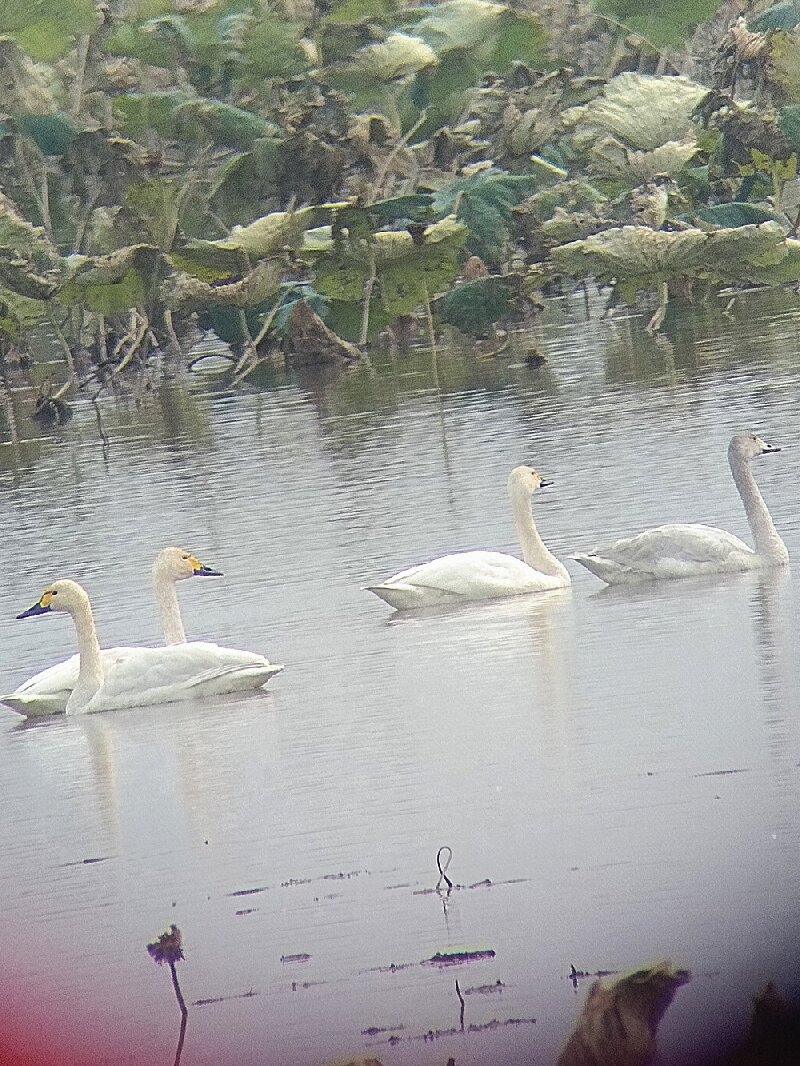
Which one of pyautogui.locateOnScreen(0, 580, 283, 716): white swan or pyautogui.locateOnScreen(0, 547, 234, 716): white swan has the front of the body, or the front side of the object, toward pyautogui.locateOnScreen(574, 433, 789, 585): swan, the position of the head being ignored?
pyautogui.locateOnScreen(0, 547, 234, 716): white swan

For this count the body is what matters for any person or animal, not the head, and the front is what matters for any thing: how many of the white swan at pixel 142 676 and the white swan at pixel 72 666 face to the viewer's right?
1

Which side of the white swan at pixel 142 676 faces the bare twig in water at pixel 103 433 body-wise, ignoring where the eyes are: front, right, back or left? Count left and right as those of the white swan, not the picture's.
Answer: right

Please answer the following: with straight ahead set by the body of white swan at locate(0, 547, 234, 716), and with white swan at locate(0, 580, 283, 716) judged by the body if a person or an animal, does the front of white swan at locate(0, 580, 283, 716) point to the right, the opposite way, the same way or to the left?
the opposite way

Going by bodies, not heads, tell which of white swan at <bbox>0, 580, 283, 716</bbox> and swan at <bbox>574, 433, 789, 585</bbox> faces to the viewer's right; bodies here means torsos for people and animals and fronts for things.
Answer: the swan

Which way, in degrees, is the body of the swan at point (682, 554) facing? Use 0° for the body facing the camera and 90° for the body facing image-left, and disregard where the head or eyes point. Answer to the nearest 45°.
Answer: approximately 270°

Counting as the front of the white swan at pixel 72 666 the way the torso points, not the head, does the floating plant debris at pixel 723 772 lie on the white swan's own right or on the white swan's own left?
on the white swan's own right

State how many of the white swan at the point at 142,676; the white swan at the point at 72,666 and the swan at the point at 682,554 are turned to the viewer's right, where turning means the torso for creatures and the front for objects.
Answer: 2
